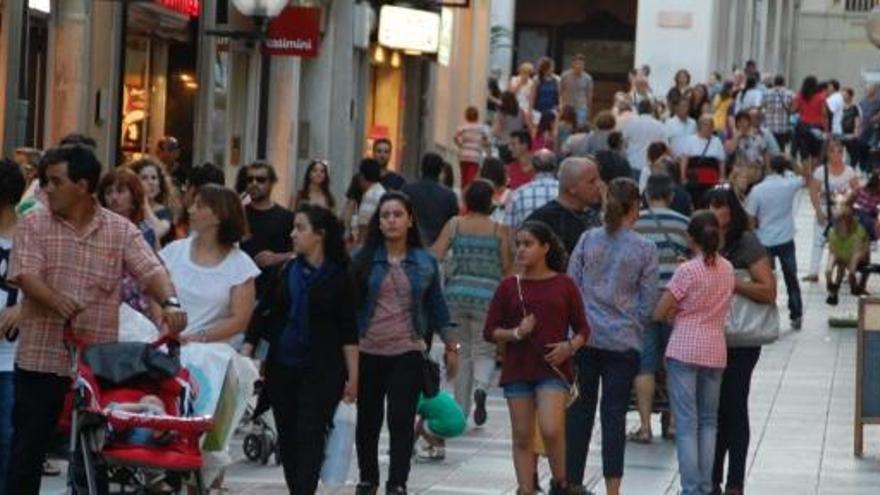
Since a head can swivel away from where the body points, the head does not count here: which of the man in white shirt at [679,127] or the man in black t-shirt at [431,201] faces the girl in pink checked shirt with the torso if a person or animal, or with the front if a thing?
the man in white shirt

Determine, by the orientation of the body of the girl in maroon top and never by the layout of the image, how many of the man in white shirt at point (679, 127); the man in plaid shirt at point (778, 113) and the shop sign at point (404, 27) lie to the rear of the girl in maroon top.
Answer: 3

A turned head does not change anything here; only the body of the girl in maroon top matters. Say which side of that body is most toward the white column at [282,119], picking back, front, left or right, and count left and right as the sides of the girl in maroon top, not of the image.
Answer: back

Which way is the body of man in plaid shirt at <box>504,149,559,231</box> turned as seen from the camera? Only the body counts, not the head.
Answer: away from the camera

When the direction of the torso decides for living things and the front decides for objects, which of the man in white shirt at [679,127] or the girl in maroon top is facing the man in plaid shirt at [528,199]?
the man in white shirt

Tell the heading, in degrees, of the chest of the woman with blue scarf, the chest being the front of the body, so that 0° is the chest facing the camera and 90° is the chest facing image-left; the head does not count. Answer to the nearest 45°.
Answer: approximately 45°

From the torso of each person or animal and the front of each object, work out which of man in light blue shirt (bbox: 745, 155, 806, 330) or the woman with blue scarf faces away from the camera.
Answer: the man in light blue shirt

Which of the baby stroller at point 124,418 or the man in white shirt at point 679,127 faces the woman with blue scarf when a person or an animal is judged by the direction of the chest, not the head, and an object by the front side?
the man in white shirt

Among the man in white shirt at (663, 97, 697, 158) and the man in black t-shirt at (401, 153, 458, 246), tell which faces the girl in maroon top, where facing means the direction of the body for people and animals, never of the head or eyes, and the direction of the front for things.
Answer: the man in white shirt

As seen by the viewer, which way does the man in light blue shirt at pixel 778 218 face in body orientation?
away from the camera
